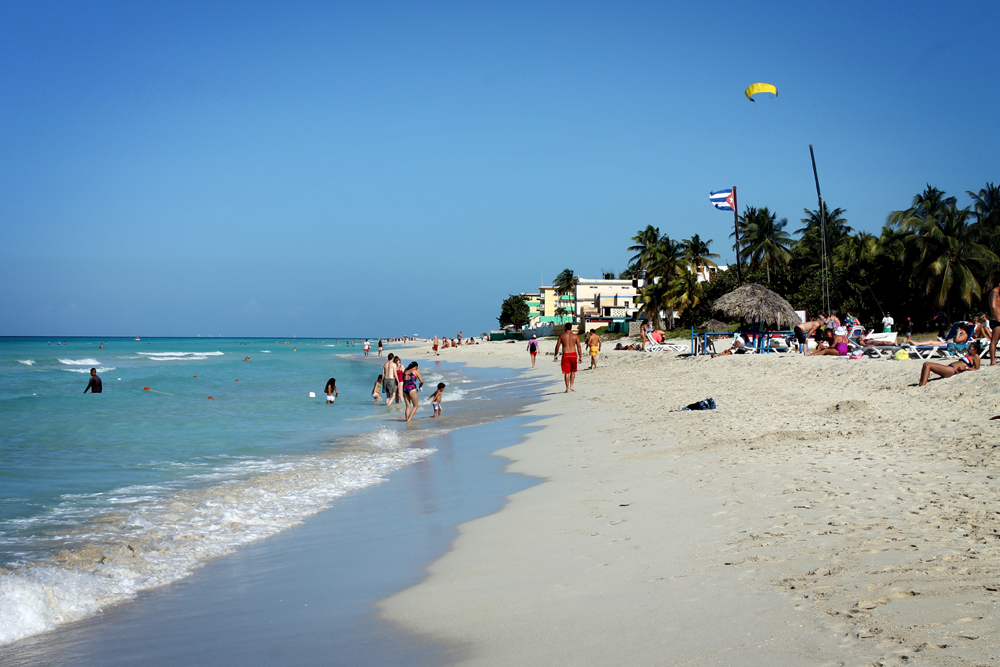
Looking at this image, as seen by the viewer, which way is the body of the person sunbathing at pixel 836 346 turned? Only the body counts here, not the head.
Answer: to the viewer's left

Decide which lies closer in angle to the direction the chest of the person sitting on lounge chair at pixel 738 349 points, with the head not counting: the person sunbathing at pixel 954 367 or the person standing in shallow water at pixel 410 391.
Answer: the person standing in shallow water

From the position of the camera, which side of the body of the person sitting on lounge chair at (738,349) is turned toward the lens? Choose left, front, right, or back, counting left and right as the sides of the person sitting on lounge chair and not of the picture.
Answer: left

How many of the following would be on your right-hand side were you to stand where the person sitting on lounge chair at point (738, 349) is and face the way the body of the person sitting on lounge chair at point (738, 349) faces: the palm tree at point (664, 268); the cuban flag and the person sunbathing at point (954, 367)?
2

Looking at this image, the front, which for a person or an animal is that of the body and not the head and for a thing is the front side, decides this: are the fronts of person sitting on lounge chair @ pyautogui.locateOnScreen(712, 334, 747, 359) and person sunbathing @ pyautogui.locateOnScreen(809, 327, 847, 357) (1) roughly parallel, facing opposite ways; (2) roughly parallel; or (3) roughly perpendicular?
roughly parallel

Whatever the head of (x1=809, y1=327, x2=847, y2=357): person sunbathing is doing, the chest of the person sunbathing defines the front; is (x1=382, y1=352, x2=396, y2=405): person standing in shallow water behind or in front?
in front
